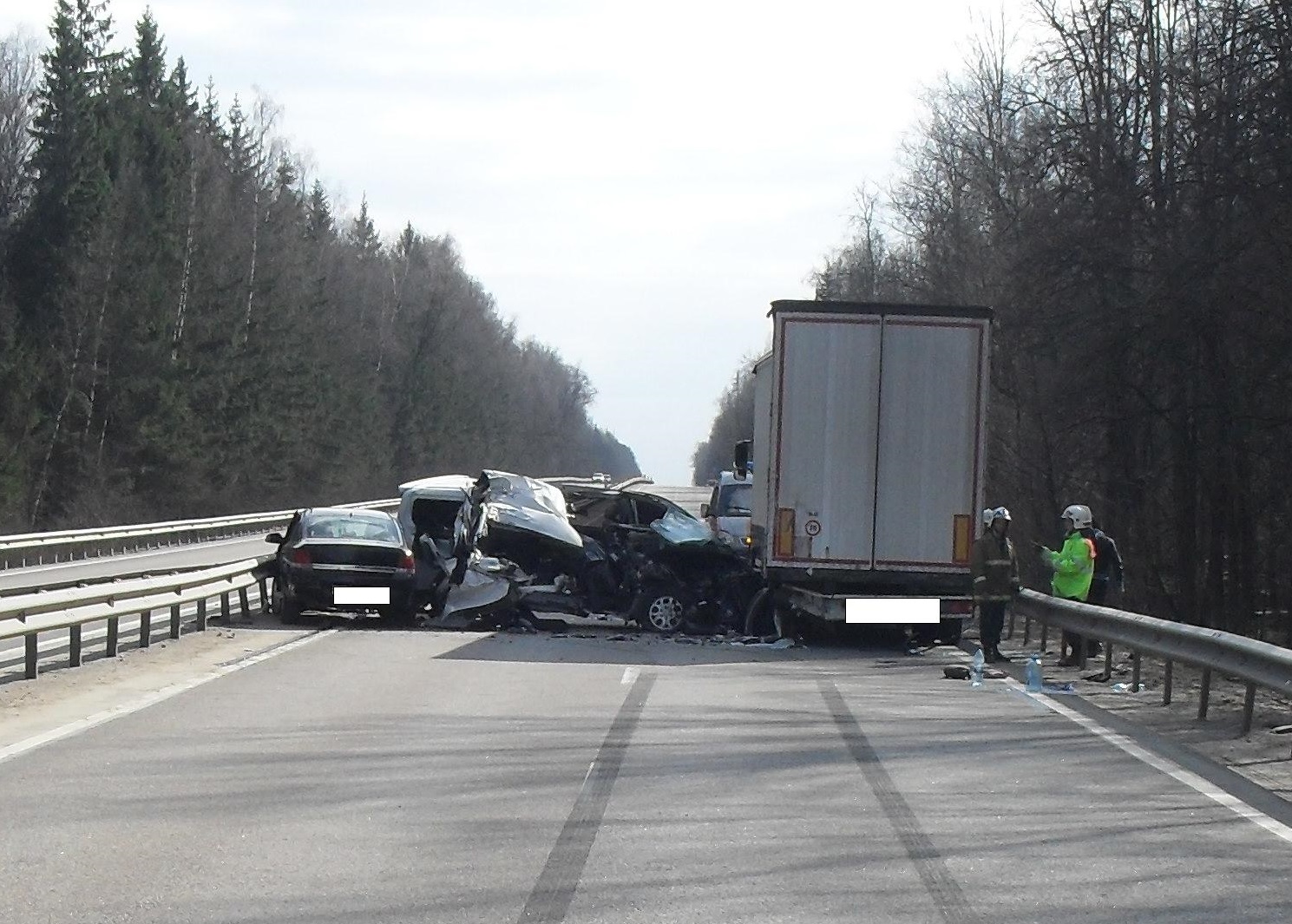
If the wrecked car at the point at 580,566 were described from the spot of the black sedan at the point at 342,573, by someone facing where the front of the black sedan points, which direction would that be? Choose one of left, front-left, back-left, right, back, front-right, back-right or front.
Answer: right

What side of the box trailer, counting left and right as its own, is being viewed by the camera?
back

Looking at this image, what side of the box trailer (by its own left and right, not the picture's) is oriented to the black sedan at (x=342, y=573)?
left

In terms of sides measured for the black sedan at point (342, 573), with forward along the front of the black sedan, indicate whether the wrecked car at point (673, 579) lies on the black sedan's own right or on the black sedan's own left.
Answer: on the black sedan's own right

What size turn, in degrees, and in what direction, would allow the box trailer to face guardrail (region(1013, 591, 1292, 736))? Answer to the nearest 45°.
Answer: approximately 135° to its right

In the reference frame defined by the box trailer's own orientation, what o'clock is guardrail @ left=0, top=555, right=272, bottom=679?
The guardrail is roughly at 8 o'clock from the box trailer.

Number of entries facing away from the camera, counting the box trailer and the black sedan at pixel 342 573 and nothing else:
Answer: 2

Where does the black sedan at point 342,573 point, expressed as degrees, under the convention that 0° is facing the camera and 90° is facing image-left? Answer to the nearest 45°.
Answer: approximately 180°
